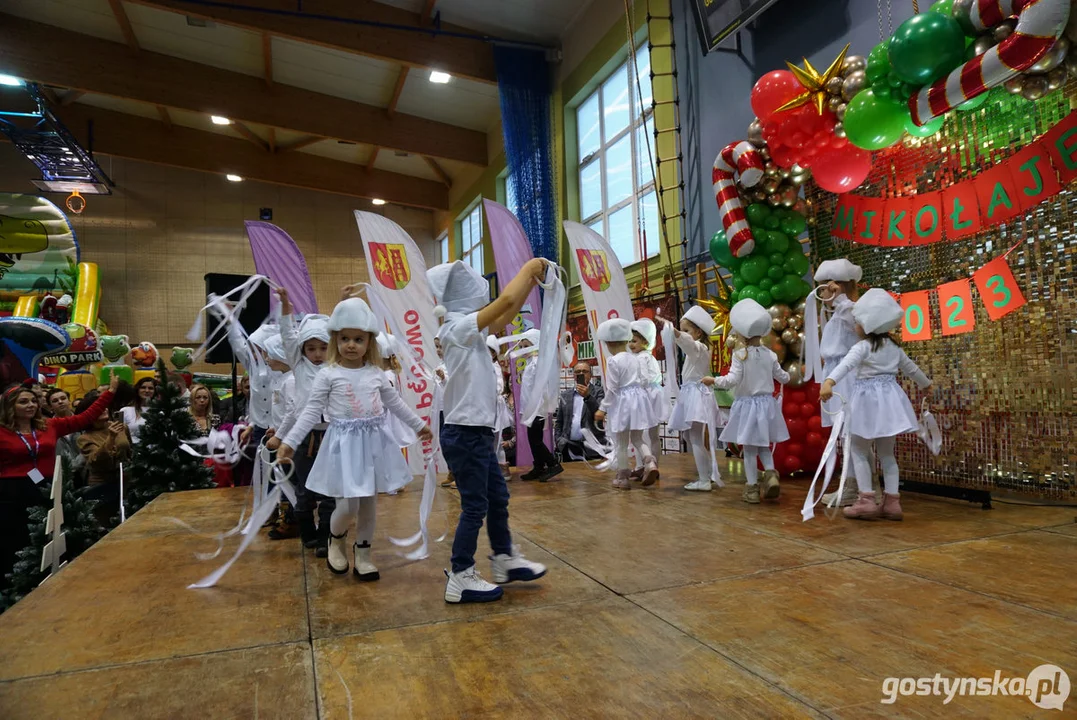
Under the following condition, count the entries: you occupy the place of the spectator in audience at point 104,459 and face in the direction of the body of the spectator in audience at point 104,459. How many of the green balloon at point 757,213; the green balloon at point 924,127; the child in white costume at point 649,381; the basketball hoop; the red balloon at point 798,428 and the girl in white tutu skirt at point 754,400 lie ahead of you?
5

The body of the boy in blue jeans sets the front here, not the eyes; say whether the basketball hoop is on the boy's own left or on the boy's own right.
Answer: on the boy's own left

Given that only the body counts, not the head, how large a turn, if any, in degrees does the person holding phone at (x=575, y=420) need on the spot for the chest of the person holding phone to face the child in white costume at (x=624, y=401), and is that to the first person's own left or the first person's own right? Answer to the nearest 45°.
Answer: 0° — they already face them

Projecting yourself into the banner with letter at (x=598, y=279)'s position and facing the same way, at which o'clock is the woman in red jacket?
The woman in red jacket is roughly at 2 o'clock from the banner with letter.

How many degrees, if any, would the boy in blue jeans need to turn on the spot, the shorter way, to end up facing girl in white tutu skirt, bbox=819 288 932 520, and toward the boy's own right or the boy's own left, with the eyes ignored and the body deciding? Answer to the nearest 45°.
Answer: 0° — they already face them

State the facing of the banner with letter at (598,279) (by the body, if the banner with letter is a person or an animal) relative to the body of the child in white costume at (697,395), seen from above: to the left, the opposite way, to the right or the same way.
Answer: to the left

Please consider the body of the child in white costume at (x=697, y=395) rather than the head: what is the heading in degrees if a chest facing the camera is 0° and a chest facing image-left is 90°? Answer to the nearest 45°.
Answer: approximately 90°

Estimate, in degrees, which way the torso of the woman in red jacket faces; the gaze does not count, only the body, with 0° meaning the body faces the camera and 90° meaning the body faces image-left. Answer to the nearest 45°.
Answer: approximately 315°

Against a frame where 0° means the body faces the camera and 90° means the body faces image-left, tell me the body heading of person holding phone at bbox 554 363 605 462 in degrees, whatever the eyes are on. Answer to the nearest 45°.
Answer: approximately 0°

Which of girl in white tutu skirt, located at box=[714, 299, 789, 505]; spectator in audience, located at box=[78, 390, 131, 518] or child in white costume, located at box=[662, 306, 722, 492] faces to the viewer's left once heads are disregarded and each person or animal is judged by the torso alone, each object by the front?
the child in white costume

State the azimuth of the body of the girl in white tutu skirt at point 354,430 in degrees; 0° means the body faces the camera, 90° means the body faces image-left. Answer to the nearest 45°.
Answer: approximately 0°
